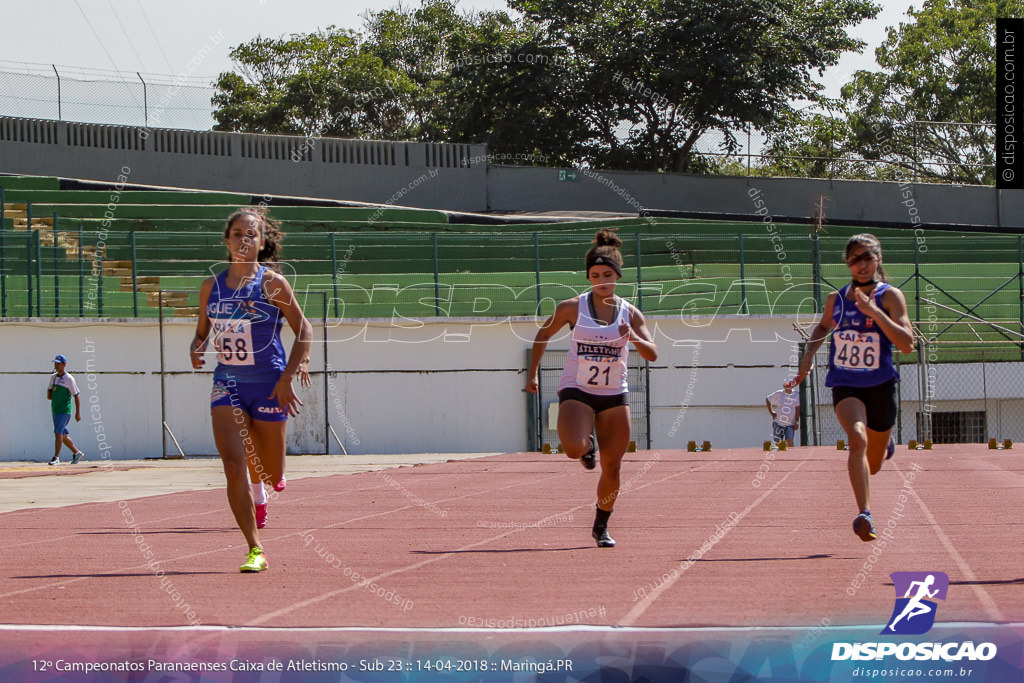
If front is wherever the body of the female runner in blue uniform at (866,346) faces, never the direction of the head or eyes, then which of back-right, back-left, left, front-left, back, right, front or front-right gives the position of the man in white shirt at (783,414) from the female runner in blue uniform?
back

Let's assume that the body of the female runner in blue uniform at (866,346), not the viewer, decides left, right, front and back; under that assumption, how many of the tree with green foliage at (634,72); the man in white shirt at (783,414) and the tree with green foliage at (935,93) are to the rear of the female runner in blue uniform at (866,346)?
3

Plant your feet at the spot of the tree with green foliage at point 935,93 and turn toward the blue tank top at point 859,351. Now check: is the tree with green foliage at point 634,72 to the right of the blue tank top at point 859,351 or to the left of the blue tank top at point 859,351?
right

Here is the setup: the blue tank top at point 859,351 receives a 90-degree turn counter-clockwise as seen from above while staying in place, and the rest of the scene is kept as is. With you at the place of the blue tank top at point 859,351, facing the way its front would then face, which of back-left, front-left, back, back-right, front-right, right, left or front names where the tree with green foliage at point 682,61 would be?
left

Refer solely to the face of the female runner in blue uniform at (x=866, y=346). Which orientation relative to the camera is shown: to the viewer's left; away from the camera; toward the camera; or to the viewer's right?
toward the camera

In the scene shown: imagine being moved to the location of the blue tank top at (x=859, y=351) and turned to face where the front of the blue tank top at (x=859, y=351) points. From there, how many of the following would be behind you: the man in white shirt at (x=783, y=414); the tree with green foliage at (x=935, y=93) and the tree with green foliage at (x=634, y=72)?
3

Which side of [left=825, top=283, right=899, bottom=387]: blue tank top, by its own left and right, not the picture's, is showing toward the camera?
front

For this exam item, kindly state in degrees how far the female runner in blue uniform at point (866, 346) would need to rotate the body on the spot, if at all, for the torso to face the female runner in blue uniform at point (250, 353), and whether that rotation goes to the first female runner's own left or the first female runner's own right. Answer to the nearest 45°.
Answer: approximately 45° to the first female runner's own right

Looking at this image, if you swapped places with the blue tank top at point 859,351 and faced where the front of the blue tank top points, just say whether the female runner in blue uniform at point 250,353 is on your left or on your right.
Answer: on your right

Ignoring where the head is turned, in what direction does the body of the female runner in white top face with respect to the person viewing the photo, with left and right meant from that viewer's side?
facing the viewer

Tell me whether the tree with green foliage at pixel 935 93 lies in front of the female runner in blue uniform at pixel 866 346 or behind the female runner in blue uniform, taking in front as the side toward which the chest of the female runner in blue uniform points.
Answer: behind

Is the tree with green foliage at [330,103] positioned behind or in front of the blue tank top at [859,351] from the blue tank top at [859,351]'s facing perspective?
behind

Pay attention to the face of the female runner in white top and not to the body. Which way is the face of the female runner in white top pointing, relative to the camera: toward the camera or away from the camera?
toward the camera

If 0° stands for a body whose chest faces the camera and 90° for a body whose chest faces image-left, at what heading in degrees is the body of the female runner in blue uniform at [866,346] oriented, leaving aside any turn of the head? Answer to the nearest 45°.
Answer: approximately 0°

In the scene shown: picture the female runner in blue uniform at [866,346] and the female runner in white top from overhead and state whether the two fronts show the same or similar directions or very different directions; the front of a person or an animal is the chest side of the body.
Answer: same or similar directions

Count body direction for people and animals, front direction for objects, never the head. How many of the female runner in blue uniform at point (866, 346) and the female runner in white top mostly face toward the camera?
2

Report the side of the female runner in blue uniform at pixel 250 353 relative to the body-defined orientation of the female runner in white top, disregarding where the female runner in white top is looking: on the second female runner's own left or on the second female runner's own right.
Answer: on the second female runner's own right

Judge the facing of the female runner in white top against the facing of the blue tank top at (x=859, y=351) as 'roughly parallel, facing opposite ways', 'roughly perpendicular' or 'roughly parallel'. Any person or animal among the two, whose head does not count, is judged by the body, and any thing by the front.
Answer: roughly parallel

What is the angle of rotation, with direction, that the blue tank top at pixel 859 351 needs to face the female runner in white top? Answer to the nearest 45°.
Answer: approximately 90° to its right

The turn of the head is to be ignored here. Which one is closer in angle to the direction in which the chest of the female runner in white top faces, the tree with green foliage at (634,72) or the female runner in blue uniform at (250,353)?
the female runner in blue uniform
